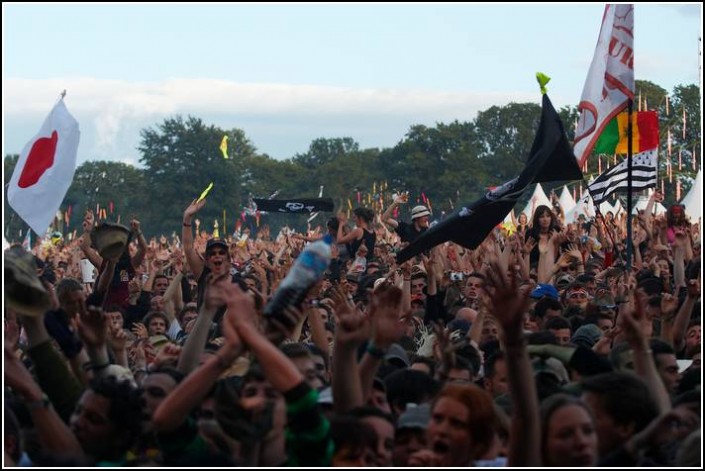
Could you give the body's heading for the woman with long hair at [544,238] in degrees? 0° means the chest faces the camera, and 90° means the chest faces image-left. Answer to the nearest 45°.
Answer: approximately 0°
